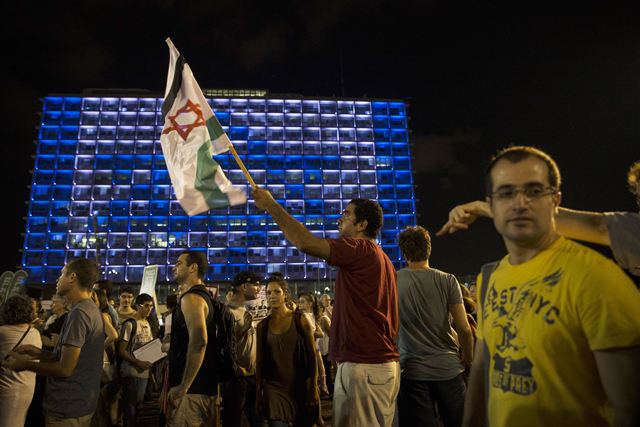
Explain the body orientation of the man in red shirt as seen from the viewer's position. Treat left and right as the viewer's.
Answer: facing away from the viewer and to the left of the viewer

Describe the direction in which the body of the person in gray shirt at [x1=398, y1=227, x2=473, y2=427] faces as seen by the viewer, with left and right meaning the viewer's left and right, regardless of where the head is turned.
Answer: facing away from the viewer

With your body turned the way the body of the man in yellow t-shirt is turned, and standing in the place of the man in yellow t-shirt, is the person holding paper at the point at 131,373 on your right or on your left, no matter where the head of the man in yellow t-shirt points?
on your right

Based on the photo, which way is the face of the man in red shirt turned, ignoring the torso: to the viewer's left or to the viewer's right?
to the viewer's left

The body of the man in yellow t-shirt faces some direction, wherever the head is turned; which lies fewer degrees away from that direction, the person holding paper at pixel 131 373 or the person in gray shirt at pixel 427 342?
the person holding paper

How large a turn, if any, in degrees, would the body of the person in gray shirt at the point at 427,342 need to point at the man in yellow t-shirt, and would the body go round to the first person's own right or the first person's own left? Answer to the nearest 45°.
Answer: approximately 180°

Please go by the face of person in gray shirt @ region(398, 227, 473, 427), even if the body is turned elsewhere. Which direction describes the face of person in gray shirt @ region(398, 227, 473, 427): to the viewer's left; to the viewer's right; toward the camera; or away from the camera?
away from the camera

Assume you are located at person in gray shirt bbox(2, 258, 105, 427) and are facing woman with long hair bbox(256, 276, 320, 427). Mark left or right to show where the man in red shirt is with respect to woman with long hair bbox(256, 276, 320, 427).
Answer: right

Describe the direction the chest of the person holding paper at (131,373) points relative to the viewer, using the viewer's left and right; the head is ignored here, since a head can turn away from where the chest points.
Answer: facing the viewer and to the right of the viewer

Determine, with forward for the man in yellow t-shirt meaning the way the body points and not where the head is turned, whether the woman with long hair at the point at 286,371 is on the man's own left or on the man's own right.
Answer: on the man's own right

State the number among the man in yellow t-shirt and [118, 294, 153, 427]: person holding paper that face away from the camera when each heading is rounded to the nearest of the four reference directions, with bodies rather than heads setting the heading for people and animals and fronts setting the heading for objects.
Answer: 0

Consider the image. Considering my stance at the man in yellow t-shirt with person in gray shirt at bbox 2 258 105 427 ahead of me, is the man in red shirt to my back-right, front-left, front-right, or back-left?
front-right

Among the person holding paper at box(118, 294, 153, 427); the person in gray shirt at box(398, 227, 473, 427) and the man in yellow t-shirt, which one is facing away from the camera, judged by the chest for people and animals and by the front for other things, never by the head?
the person in gray shirt

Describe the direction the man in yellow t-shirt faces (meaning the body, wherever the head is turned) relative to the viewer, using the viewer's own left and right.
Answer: facing the viewer and to the left of the viewer

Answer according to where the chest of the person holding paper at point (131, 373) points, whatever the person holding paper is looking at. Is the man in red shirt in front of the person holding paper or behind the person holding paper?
in front

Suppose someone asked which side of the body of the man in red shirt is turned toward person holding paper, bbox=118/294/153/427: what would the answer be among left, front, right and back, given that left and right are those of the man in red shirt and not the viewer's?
front
